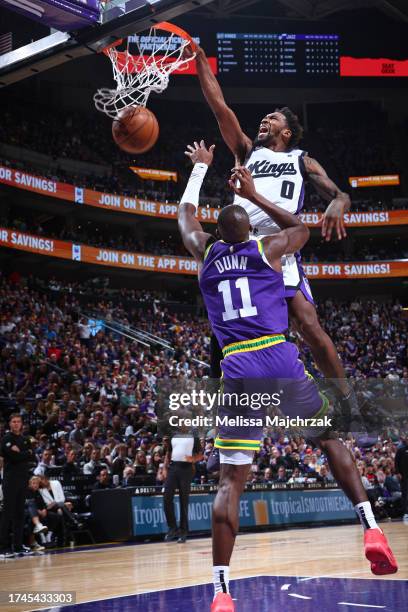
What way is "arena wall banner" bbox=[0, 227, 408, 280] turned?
toward the camera

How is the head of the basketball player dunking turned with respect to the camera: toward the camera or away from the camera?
toward the camera

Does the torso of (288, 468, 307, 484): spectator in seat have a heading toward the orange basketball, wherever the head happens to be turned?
yes

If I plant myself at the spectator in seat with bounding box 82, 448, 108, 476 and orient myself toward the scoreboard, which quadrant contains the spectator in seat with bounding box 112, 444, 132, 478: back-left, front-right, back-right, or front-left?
front-right

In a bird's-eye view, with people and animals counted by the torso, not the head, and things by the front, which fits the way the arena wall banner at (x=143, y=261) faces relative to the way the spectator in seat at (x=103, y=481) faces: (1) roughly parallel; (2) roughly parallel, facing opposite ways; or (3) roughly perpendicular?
roughly parallel

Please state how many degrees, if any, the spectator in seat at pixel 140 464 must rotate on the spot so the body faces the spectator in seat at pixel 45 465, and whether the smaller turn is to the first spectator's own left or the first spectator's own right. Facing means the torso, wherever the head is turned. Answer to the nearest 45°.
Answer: approximately 90° to the first spectator's own right

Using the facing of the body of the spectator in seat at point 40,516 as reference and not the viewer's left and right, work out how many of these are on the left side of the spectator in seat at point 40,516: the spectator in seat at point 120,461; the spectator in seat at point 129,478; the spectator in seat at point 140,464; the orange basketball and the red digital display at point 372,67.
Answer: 4

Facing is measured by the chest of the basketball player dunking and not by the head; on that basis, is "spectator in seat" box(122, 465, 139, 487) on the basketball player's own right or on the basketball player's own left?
on the basketball player's own right

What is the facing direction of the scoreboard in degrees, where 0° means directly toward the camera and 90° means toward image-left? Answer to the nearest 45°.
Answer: approximately 0°

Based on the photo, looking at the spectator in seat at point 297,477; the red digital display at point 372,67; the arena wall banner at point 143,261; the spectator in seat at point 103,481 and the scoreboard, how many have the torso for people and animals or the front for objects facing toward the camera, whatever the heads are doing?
5

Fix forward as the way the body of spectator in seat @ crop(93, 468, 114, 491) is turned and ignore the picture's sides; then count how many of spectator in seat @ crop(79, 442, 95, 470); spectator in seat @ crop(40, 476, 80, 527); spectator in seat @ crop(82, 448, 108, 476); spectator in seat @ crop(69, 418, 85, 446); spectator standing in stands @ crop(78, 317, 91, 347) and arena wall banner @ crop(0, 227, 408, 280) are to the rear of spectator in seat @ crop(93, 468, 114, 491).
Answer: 5

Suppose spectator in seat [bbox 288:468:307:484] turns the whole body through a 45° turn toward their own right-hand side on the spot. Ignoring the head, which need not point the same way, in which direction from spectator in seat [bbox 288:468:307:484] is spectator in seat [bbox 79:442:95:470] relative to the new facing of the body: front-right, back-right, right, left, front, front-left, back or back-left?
front

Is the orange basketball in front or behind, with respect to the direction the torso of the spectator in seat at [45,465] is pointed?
in front

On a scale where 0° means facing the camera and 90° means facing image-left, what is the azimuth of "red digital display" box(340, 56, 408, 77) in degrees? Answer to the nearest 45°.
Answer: approximately 0°

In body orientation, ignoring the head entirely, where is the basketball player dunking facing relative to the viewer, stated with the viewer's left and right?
facing the viewer and to the left of the viewer

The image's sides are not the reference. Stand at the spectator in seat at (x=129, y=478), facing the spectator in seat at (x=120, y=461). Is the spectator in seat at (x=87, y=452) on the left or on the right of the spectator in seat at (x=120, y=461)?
left

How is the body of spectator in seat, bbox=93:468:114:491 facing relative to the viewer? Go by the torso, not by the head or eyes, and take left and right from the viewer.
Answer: facing the viewer
